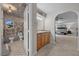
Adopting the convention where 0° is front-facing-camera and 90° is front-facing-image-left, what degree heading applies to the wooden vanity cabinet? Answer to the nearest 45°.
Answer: approximately 315°
